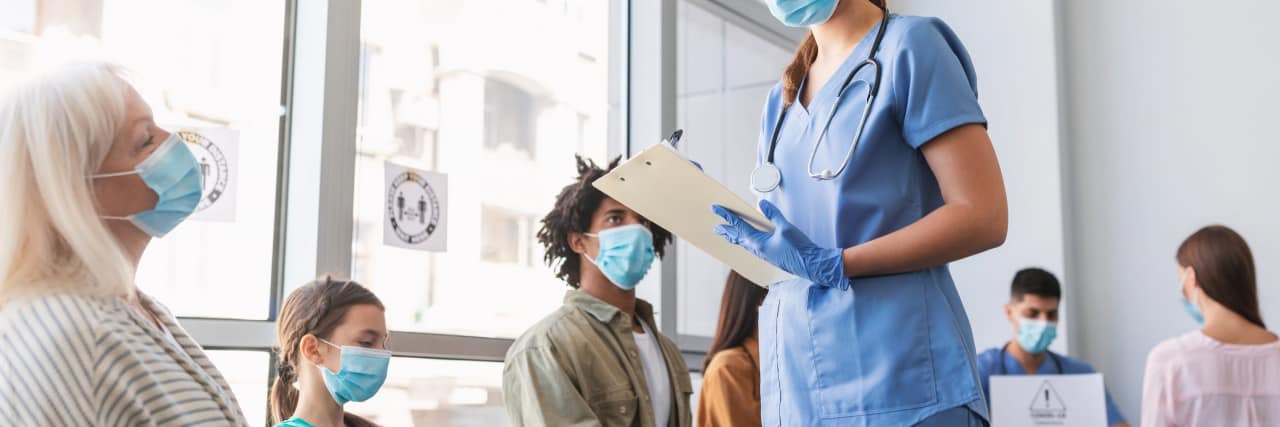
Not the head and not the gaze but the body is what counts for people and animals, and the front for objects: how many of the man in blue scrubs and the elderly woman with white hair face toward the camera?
1

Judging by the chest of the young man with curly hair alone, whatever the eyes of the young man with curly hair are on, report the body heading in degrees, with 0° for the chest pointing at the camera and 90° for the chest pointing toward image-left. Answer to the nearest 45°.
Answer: approximately 315°

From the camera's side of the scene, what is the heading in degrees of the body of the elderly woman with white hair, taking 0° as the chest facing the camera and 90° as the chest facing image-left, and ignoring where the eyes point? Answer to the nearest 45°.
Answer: approximately 270°

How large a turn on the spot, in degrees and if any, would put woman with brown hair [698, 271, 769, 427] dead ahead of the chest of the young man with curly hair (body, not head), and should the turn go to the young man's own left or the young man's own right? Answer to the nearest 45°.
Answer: approximately 135° to the young man's own left

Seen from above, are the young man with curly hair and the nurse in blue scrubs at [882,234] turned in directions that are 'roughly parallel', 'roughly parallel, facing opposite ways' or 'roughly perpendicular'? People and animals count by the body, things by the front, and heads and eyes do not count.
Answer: roughly perpendicular

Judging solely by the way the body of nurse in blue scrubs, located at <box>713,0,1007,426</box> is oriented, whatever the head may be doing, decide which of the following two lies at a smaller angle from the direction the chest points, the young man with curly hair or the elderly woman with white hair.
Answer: the elderly woman with white hair
